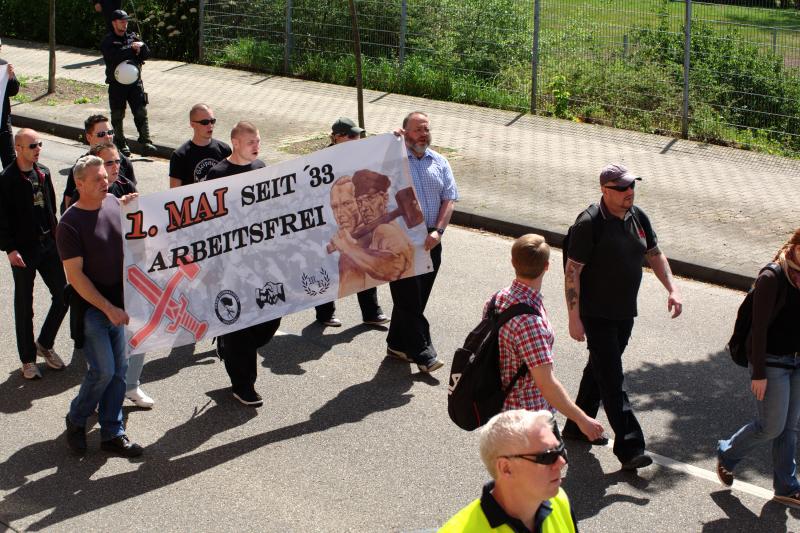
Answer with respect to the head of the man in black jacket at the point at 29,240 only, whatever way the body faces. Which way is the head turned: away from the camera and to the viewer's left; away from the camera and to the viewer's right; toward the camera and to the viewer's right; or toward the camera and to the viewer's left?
toward the camera and to the viewer's right

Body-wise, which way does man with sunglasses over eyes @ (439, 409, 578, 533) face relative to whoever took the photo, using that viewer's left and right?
facing the viewer and to the right of the viewer

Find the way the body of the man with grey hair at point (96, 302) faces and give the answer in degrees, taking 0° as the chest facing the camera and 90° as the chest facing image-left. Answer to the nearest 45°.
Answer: approximately 315°

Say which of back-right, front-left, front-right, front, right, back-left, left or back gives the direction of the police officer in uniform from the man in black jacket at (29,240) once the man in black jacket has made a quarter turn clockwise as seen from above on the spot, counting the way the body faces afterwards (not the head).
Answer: back-right

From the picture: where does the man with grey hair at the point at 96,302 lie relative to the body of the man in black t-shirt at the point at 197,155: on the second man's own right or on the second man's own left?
on the second man's own right

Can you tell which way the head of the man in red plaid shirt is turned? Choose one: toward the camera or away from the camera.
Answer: away from the camera

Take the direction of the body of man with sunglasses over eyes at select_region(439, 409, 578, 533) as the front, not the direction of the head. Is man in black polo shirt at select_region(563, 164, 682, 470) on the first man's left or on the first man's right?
on the first man's left

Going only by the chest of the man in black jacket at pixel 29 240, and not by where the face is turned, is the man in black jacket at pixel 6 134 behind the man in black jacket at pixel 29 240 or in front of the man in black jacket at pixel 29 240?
behind

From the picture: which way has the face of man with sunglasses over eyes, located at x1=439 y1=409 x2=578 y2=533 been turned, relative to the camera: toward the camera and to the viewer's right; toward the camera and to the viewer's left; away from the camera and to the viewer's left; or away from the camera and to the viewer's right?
toward the camera and to the viewer's right
